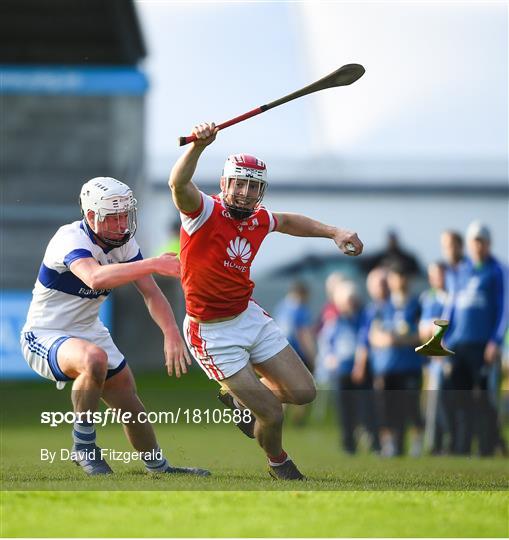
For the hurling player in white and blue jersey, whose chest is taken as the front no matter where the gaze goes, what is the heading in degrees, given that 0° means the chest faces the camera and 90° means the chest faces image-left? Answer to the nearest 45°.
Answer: approximately 315°

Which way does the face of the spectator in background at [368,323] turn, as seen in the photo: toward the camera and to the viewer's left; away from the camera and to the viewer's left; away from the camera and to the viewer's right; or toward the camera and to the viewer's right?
toward the camera and to the viewer's left

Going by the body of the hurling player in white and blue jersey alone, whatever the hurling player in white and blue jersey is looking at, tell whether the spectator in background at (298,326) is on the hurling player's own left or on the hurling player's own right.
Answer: on the hurling player's own left

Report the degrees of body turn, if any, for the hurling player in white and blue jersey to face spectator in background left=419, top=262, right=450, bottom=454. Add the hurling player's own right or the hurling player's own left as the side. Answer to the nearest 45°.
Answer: approximately 90° to the hurling player's own left

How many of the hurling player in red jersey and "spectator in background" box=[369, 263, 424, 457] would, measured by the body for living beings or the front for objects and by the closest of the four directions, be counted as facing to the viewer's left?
0

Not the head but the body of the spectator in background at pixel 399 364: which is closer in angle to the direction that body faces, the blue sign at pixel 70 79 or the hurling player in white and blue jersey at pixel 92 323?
the hurling player in white and blue jersey

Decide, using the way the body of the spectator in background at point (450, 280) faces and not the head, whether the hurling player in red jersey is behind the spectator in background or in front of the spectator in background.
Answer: in front

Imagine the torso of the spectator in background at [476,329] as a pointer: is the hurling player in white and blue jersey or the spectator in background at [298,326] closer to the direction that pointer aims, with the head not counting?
the hurling player in white and blue jersey

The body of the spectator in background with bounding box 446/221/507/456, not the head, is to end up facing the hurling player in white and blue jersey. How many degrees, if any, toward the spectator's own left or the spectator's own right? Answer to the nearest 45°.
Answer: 0° — they already face them

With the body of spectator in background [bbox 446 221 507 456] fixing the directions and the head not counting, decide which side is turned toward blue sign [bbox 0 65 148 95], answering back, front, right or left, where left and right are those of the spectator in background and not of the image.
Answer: back

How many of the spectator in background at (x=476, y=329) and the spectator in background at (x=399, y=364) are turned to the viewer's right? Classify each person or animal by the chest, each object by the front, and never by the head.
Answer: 0

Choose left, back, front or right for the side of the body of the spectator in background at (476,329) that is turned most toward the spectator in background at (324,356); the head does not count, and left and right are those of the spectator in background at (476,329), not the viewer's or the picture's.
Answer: right

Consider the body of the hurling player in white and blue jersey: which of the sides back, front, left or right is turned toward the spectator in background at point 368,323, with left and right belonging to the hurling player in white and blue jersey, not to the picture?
left
